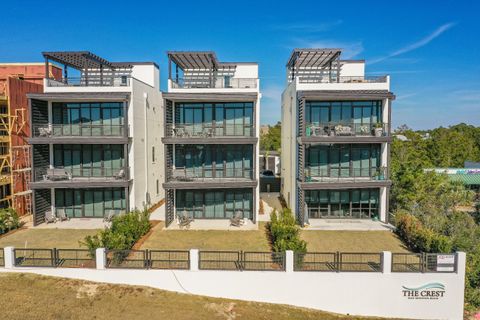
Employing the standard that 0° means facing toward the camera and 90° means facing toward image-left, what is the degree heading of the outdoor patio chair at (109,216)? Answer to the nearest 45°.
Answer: approximately 45°

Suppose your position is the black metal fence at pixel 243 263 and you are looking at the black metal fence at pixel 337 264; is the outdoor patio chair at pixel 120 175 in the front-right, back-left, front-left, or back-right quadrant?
back-left

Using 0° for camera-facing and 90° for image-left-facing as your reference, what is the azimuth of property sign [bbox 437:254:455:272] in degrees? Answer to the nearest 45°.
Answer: approximately 0°

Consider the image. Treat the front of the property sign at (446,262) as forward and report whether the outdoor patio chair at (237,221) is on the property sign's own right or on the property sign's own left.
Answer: on the property sign's own right

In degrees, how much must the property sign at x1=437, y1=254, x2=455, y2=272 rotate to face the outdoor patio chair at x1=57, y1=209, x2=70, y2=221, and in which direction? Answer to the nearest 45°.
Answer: approximately 90° to its right

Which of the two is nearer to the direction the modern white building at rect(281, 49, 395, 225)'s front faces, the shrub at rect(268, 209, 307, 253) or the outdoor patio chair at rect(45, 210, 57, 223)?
the shrub

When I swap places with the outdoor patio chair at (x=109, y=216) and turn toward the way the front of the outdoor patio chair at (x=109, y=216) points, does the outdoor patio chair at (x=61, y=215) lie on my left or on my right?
on my right
